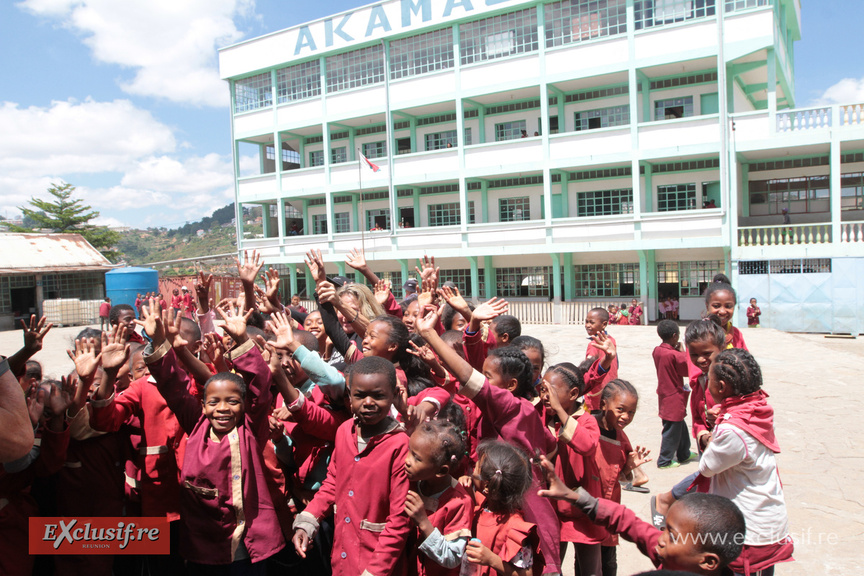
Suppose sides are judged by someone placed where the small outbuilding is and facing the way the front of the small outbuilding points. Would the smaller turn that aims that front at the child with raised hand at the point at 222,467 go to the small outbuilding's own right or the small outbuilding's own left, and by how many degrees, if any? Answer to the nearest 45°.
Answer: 0° — it already faces them

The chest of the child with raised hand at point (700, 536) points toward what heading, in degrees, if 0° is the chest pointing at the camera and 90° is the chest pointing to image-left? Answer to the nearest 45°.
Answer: approximately 90°

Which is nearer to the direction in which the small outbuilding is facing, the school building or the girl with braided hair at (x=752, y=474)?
the girl with braided hair

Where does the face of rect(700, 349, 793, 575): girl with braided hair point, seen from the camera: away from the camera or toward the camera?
away from the camera

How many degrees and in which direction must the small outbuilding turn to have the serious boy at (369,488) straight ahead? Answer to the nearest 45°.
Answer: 0° — it already faces them

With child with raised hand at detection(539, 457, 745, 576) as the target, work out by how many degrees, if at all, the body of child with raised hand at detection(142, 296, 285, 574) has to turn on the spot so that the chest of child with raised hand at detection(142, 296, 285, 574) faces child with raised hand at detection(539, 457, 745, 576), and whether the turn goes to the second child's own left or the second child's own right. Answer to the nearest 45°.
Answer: approximately 45° to the second child's own left
